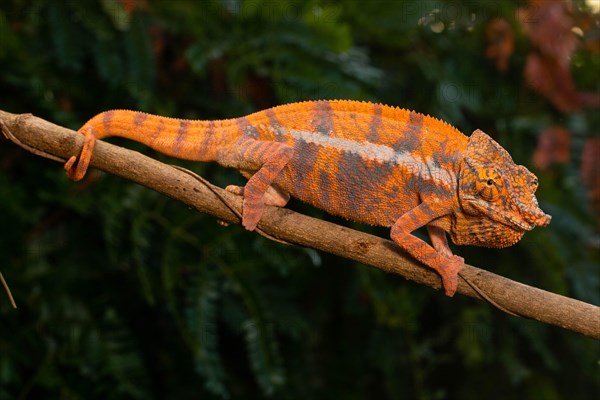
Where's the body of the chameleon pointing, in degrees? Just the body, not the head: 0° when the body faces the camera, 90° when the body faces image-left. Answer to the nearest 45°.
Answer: approximately 270°
